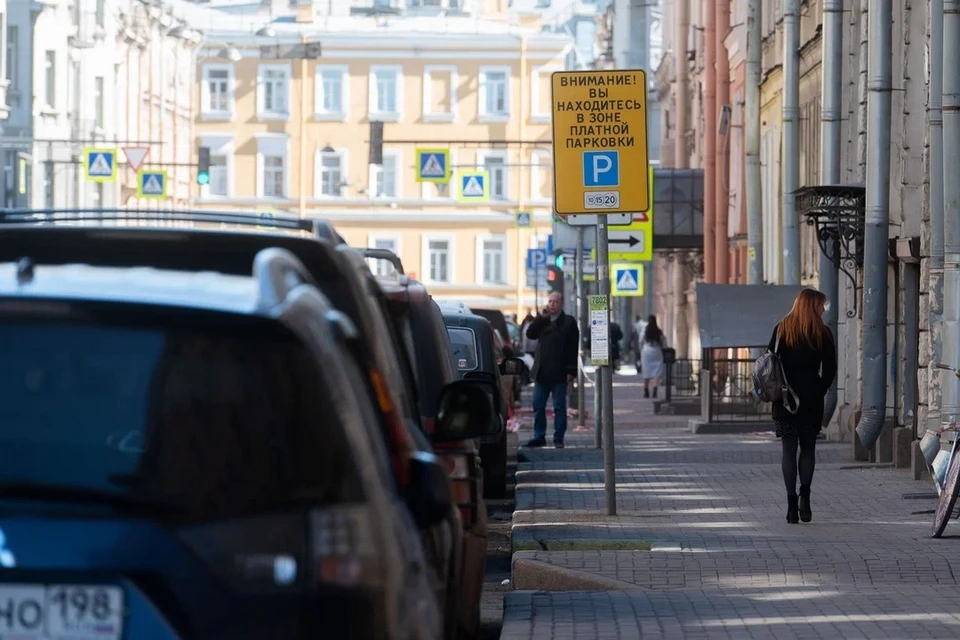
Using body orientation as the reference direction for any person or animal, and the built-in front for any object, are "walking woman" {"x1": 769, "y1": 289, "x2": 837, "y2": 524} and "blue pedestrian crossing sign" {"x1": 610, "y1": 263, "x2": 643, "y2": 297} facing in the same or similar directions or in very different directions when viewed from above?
very different directions

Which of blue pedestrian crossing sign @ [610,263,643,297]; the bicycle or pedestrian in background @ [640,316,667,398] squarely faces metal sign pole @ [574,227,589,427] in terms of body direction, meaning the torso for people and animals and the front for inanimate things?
the blue pedestrian crossing sign

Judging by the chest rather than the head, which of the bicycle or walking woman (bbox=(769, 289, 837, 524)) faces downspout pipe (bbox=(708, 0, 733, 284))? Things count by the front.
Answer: the walking woman

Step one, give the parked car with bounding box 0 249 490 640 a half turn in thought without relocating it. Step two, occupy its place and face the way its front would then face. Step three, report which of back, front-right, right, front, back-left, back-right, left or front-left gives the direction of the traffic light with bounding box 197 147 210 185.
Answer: back

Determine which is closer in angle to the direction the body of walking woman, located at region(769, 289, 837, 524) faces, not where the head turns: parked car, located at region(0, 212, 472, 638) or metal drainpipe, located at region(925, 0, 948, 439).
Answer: the metal drainpipe

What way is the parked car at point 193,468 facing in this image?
away from the camera

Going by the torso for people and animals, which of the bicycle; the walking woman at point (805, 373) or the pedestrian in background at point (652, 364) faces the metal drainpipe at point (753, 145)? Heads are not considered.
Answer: the walking woman

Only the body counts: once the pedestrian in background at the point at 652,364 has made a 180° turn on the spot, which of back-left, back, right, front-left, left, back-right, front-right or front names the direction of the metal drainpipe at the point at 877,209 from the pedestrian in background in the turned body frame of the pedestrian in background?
front

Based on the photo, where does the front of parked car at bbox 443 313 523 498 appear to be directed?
away from the camera

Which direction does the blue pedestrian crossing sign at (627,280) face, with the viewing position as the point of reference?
facing the viewer

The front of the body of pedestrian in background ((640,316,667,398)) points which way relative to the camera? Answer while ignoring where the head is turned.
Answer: away from the camera

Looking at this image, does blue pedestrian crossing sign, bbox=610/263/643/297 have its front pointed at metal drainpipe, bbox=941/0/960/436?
yes

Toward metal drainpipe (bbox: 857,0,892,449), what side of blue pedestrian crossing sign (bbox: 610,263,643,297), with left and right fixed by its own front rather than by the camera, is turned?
front

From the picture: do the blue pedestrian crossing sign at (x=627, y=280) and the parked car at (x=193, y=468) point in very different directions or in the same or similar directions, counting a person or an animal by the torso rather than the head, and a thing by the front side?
very different directions

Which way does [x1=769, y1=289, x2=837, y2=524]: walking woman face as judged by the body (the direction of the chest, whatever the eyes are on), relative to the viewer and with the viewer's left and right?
facing away from the viewer

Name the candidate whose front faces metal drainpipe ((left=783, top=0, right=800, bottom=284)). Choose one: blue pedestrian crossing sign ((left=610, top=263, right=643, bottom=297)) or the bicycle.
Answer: the blue pedestrian crossing sign
